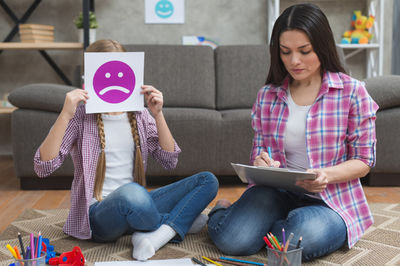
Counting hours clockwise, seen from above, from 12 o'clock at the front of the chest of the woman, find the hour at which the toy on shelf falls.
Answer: The toy on shelf is roughly at 5 o'clock from the woman.

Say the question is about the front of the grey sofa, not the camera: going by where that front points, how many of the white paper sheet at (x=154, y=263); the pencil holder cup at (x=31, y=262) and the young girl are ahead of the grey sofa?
3

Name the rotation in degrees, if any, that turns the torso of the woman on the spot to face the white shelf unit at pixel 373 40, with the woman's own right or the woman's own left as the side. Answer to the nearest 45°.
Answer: approximately 135° to the woman's own right

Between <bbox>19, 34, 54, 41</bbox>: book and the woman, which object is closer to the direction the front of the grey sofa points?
the woman

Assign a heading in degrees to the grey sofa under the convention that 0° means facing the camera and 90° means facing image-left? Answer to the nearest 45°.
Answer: approximately 0°

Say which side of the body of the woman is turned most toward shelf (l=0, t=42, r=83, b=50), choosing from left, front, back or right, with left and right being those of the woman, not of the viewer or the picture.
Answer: right

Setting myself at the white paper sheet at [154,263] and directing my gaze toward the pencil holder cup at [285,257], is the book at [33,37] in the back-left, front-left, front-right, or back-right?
back-left

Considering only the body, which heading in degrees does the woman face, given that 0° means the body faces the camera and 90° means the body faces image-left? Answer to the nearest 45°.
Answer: approximately 45°

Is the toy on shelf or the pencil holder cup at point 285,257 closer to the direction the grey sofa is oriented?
the pencil holder cup

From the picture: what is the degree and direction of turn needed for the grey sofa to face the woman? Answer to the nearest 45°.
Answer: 0° — it already faces them
